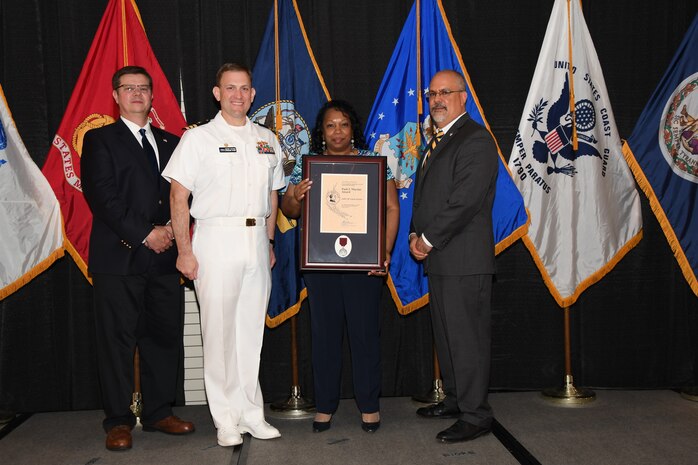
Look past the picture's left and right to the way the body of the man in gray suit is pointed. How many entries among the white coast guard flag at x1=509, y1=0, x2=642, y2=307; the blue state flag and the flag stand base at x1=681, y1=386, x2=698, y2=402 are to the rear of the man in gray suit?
3

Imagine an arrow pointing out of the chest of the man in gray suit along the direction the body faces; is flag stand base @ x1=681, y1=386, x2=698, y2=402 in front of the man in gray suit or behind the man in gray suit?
behind

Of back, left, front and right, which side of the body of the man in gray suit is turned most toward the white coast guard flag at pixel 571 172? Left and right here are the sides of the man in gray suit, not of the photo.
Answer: back

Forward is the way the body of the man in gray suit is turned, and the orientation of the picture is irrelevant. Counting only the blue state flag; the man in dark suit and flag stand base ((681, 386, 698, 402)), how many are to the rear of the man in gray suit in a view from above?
2

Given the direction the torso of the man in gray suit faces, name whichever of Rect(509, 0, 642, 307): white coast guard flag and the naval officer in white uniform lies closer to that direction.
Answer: the naval officer in white uniform

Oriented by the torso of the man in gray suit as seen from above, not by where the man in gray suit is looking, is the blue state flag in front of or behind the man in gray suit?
behind
